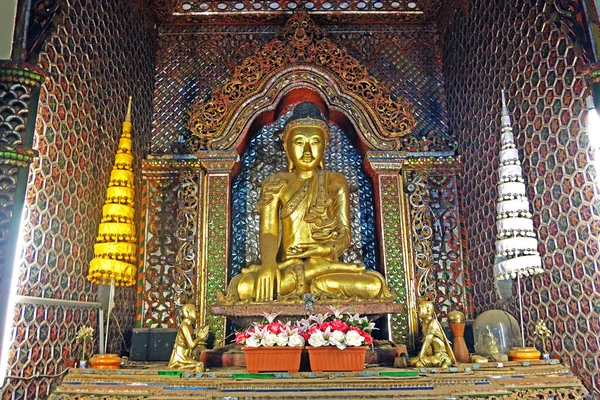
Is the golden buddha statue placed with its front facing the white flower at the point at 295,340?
yes

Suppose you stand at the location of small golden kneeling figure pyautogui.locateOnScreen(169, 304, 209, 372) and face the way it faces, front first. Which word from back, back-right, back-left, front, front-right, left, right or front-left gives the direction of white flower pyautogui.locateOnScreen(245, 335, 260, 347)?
front-right

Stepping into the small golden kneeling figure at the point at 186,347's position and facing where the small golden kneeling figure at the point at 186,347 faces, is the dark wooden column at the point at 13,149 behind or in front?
behind

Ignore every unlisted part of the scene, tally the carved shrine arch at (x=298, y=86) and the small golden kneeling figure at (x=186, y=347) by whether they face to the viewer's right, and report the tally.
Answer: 1

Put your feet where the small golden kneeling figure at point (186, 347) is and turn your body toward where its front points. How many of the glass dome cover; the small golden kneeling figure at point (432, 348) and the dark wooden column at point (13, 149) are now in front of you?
2

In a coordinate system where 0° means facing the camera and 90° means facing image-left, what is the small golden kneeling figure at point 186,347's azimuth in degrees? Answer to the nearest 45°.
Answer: approximately 270°
